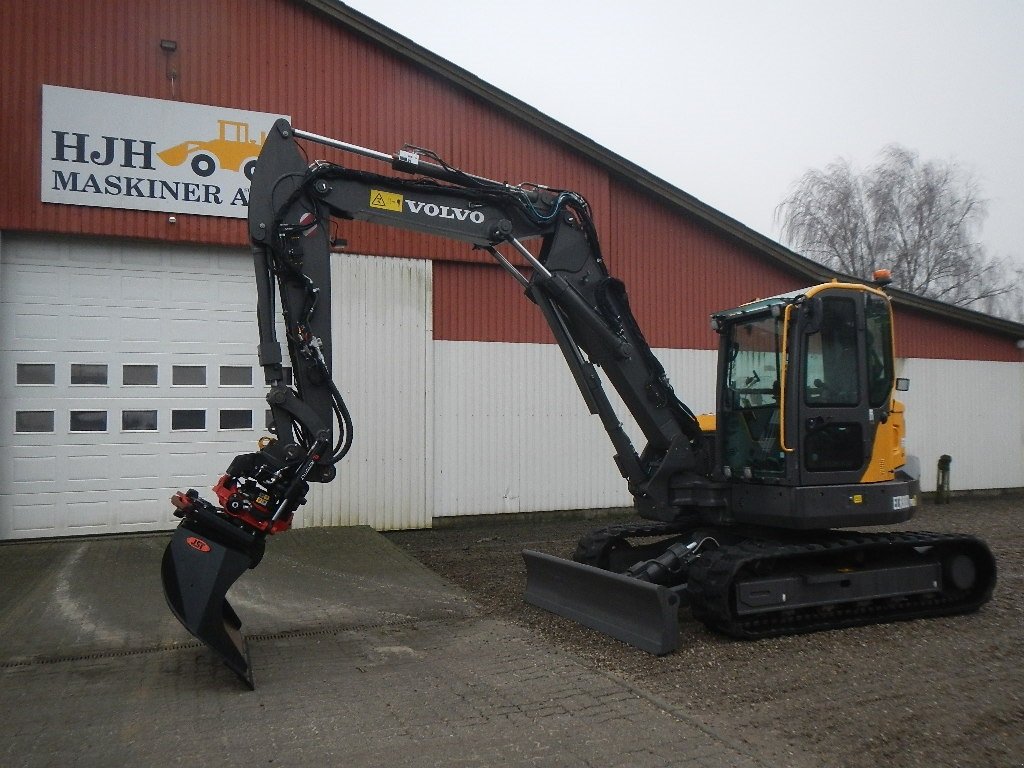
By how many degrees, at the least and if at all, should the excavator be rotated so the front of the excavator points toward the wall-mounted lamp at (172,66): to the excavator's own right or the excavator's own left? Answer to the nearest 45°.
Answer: approximately 90° to the excavator's own right

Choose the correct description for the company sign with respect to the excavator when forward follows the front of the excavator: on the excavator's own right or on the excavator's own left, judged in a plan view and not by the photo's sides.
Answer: on the excavator's own right

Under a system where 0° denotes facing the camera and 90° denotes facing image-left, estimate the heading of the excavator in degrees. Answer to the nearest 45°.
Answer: approximately 45°
